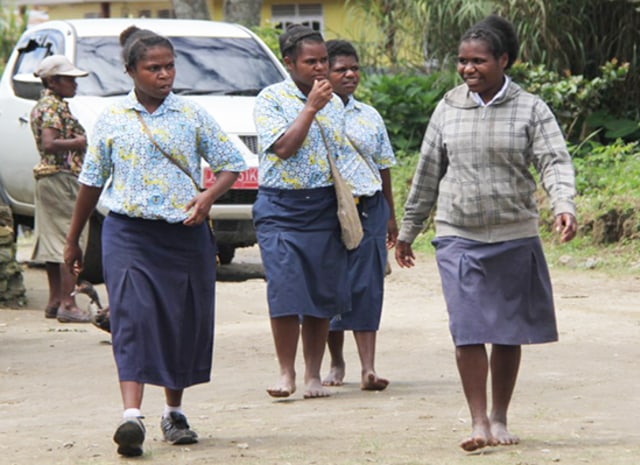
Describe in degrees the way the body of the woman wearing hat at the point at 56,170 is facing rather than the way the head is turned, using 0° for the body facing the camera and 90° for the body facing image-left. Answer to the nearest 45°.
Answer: approximately 270°

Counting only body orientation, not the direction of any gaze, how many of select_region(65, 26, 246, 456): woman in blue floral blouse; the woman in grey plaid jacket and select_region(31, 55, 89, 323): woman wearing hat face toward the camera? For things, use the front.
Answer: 2

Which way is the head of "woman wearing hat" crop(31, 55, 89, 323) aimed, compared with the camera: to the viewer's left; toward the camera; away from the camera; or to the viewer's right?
to the viewer's right

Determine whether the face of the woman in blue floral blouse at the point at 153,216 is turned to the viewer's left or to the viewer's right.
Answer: to the viewer's right

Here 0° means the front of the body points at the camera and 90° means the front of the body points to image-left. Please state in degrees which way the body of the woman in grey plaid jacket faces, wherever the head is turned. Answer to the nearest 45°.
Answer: approximately 0°

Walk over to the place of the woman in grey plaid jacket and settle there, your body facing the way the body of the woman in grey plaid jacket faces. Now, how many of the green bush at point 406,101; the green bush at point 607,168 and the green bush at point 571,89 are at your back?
3
